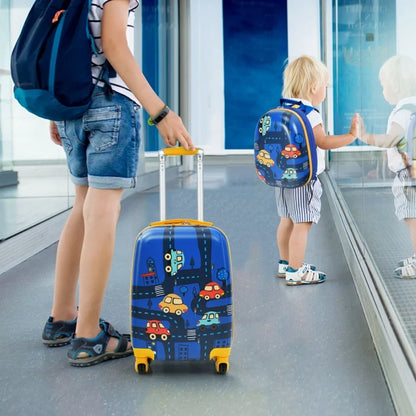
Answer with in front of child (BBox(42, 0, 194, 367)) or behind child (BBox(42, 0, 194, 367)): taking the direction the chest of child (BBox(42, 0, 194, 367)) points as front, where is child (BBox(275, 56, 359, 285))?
in front

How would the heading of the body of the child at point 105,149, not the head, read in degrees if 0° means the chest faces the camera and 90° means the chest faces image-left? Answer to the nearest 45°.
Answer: approximately 225°

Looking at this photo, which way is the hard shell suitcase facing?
toward the camera

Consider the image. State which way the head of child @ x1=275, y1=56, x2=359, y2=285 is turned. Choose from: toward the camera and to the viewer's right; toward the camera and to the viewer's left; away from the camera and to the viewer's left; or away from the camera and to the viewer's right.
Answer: away from the camera and to the viewer's right
